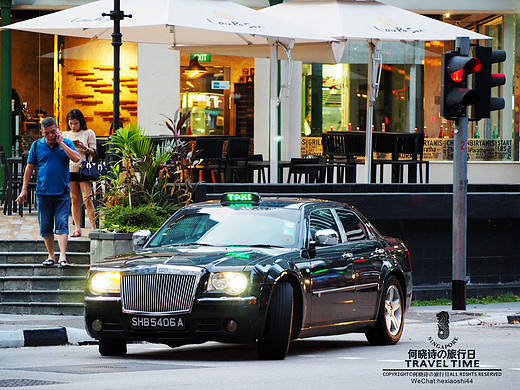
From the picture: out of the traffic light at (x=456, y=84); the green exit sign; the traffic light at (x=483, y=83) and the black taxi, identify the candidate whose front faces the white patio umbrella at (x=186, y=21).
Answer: the green exit sign

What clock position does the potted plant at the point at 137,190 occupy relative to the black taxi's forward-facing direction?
The potted plant is roughly at 4 o'clock from the black taxi.

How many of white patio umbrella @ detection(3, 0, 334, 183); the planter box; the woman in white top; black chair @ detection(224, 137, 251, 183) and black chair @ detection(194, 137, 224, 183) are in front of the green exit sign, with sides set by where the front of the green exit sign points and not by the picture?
5

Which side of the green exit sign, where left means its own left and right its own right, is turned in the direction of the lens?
front

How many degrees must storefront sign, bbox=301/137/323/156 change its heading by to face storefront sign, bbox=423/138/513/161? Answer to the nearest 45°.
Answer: approximately 90° to its left

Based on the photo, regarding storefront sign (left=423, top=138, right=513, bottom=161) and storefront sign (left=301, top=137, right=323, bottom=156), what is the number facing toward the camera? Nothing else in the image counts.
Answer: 2

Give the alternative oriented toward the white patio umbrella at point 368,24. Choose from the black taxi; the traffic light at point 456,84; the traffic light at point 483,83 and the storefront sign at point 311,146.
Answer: the storefront sign

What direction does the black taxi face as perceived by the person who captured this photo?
facing the viewer and to the left of the viewer
